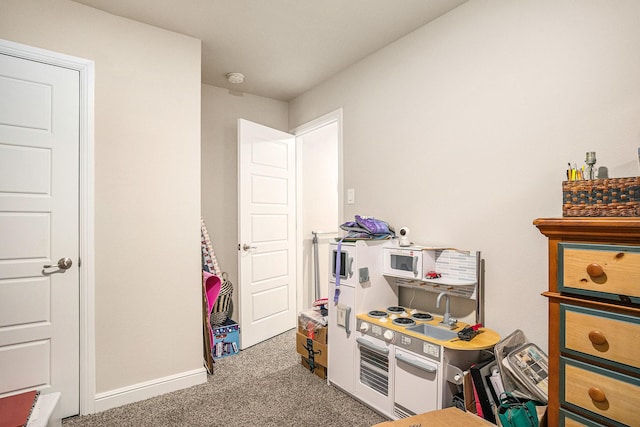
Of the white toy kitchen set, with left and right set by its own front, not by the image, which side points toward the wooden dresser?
left

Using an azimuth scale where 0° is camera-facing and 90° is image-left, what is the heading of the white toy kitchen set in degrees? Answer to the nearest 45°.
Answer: approximately 45°

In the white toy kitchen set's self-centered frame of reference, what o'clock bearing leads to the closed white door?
The closed white door is roughly at 1 o'clock from the white toy kitchen set.

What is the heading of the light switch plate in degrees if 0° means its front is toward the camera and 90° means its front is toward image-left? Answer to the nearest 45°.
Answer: approximately 45°

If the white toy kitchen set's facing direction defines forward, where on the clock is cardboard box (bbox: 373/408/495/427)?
The cardboard box is roughly at 10 o'clock from the white toy kitchen set.

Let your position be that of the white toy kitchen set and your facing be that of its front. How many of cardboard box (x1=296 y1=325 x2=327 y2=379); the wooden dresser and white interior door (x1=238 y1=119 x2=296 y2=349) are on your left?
1

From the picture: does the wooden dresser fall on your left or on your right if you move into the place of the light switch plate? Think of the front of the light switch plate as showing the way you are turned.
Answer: on your left
